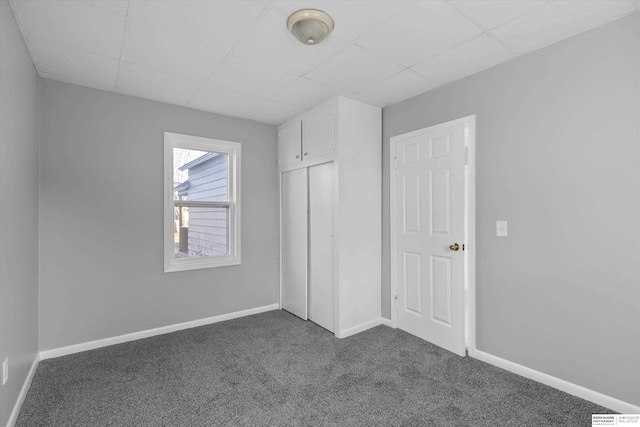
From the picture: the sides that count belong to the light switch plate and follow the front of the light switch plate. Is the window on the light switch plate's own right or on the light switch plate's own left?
on the light switch plate's own right

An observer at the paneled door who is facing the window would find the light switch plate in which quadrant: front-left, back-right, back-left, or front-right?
back-left

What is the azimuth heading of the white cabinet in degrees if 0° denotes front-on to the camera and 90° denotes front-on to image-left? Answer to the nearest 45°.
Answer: approximately 45°

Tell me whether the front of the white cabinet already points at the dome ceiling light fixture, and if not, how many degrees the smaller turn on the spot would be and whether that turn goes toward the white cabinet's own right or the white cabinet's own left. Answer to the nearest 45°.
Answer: approximately 45° to the white cabinet's own left

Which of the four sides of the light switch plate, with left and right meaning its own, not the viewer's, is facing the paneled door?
right

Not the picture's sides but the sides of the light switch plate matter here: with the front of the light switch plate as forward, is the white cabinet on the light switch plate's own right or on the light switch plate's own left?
on the light switch plate's own right
